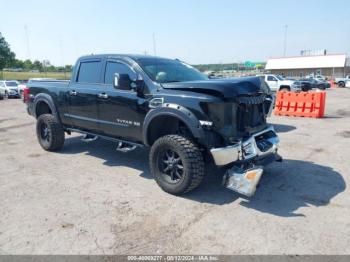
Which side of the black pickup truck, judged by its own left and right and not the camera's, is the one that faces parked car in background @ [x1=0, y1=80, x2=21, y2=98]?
back

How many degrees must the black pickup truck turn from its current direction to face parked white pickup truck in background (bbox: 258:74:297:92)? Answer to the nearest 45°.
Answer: approximately 90° to its left

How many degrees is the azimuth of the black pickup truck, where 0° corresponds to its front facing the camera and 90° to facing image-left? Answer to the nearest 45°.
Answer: approximately 315°
